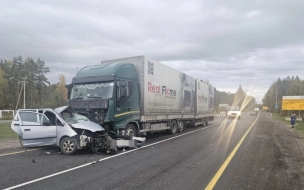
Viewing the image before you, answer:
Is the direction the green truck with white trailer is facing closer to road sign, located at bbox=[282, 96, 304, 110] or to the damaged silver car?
the damaged silver car

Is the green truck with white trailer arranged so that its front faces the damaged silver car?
yes

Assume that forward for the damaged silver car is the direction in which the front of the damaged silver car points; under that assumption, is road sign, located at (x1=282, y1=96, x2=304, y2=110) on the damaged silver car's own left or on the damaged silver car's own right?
on the damaged silver car's own left

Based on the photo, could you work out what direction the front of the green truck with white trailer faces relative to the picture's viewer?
facing the viewer and to the left of the viewer

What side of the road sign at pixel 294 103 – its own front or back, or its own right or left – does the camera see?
front

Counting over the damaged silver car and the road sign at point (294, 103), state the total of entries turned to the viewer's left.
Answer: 0

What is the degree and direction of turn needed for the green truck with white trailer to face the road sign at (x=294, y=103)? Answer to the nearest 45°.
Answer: approximately 180°

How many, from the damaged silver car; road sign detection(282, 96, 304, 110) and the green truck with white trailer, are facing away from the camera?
0

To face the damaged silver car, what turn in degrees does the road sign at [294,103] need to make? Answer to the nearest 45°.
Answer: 0° — it already faces it
